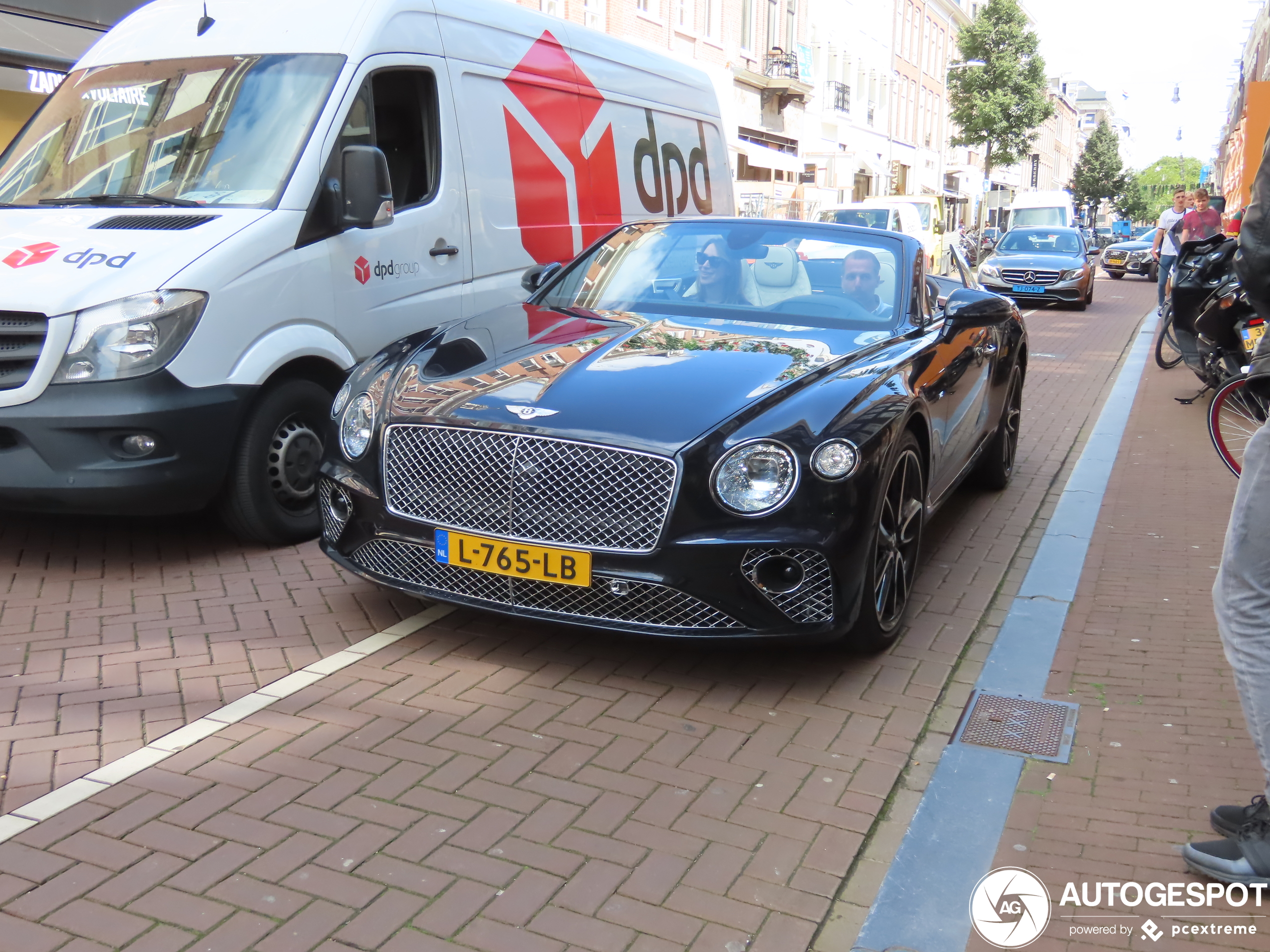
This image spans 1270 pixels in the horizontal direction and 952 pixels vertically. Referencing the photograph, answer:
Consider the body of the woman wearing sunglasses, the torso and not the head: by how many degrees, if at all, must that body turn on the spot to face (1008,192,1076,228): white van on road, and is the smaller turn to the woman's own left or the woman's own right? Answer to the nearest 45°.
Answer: approximately 135° to the woman's own right

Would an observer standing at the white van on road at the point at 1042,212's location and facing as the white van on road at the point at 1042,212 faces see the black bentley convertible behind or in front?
in front

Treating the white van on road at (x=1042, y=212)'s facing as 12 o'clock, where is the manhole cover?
The manhole cover is roughly at 12 o'clock from the white van on road.

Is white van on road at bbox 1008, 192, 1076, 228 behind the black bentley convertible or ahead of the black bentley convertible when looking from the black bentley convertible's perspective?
behind

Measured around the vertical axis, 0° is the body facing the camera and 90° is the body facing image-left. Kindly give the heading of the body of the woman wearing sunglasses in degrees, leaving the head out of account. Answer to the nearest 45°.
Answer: approximately 45°

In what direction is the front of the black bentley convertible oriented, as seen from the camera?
facing the viewer and to the left of the viewer

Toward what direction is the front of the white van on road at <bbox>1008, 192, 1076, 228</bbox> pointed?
toward the camera

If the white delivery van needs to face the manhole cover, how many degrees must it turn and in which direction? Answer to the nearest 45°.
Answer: approximately 90° to its left

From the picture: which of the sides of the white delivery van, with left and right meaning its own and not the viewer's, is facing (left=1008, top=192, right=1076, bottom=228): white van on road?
back

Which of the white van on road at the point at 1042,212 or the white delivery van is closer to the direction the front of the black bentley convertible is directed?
the white delivery van

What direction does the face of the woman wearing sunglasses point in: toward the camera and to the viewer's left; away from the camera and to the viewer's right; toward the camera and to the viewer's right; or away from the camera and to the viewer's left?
toward the camera and to the viewer's left

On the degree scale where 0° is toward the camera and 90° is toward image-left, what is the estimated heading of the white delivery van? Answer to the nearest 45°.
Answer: approximately 45°
